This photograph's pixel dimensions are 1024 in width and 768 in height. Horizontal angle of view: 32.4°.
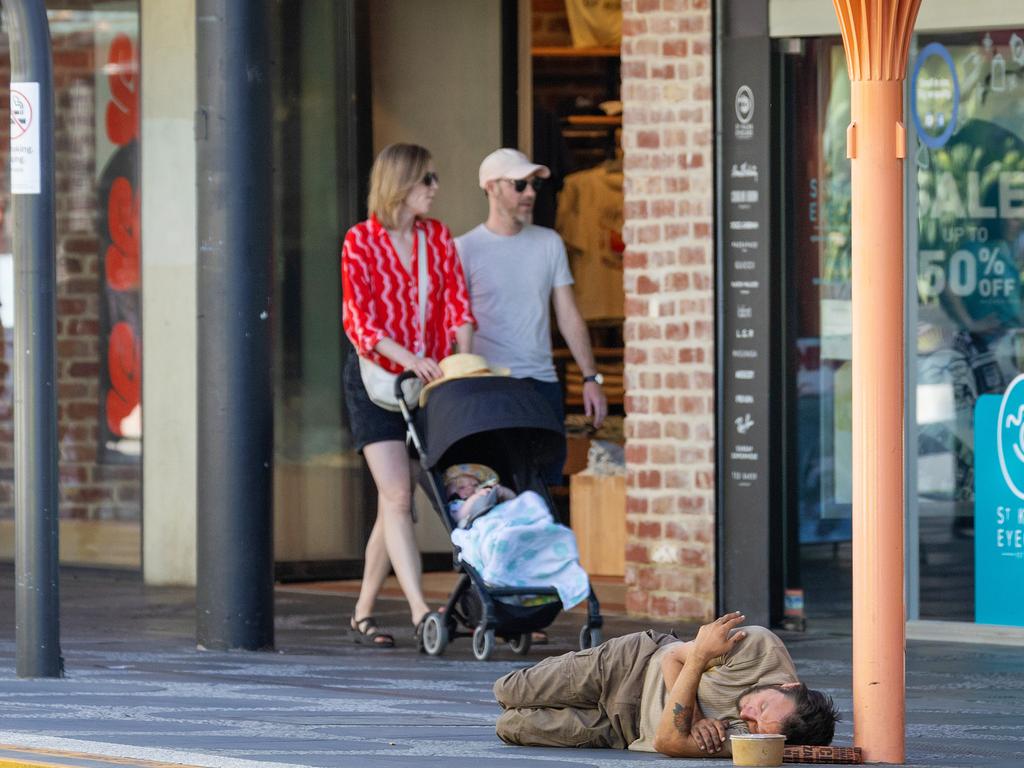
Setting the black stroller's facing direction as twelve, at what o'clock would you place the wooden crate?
The wooden crate is roughly at 8 o'clock from the black stroller.

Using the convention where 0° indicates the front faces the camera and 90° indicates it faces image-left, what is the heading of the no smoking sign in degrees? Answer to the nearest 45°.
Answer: approximately 0°

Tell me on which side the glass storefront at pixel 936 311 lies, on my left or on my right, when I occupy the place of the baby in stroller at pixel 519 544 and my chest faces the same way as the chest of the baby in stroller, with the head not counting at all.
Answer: on my left

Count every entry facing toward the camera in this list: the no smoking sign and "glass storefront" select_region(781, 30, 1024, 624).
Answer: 2

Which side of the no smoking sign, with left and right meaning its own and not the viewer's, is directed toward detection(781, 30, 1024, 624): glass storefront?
left

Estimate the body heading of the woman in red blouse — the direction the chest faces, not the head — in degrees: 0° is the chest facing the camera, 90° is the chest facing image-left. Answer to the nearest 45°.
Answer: approximately 315°

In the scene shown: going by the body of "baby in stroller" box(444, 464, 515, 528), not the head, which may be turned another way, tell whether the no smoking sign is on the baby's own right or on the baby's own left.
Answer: on the baby's own right

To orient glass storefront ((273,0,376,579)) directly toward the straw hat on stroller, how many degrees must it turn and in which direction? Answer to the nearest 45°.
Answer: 0° — it already faces it

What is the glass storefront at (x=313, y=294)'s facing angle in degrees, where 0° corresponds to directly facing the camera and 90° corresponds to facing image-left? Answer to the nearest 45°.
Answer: approximately 0°

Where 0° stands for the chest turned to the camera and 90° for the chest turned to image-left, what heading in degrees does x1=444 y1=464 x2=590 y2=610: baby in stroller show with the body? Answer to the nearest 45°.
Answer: approximately 315°
